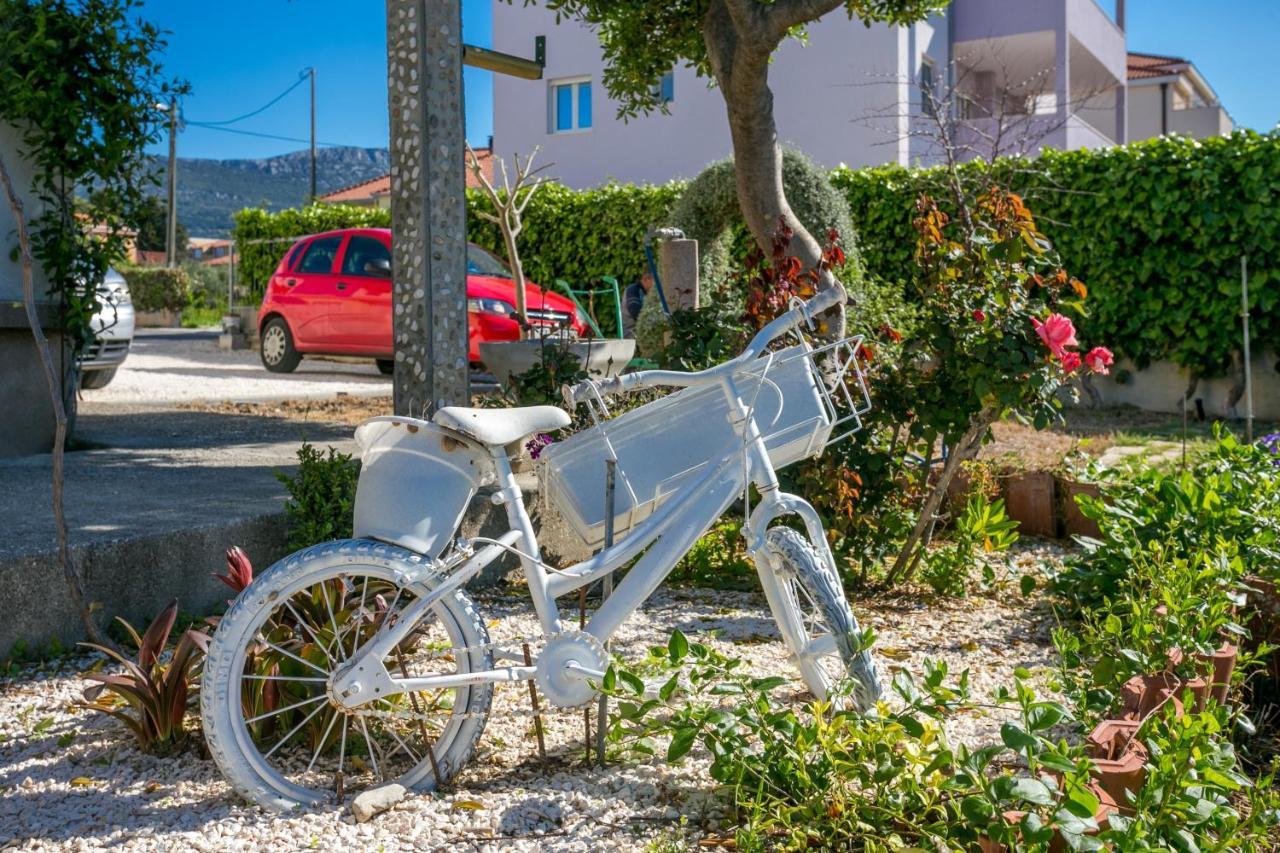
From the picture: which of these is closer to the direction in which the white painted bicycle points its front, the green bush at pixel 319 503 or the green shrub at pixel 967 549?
the green shrub

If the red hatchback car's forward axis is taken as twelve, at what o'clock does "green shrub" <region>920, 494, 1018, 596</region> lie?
The green shrub is roughly at 1 o'clock from the red hatchback car.

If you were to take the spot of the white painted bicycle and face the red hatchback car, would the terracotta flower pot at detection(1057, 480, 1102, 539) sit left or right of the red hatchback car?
right

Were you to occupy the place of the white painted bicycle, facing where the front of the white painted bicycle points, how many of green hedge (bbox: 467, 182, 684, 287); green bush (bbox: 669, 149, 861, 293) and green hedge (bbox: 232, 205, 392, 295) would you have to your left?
3

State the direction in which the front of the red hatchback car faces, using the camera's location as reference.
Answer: facing the viewer and to the right of the viewer

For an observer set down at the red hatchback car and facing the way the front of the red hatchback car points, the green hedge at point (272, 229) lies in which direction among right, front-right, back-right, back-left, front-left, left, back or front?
back-left

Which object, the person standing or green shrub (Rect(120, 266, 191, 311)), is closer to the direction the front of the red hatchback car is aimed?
the person standing

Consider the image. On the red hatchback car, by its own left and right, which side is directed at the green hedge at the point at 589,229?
left

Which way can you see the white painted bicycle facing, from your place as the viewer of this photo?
facing to the right of the viewer

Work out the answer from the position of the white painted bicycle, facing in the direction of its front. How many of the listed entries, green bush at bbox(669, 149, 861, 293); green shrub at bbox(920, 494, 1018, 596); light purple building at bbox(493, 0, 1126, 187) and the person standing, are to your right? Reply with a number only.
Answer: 0

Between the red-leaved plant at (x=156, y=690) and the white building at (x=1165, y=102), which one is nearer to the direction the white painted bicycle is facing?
the white building

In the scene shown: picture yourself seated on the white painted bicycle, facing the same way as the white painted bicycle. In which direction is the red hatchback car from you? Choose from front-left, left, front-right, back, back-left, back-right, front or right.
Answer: left

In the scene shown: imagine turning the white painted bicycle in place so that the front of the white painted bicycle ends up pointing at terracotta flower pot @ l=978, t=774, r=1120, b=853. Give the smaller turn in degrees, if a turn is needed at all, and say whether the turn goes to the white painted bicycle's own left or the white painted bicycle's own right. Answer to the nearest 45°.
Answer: approximately 45° to the white painted bicycle's own right

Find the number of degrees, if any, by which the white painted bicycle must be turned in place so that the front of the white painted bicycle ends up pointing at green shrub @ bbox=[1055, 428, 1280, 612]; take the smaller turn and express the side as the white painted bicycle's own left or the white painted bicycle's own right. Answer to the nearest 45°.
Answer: approximately 45° to the white painted bicycle's own left

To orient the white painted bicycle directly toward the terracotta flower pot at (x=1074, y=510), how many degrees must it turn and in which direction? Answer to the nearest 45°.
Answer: approximately 45° to its left

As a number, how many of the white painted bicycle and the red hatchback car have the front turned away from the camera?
0

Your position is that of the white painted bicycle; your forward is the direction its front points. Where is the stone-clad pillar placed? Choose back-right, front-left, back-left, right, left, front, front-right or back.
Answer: left
